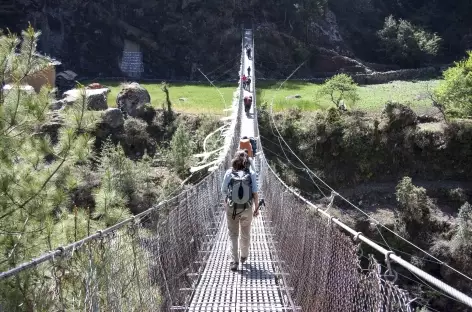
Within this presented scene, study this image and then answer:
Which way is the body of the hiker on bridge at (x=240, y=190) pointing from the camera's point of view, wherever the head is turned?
away from the camera

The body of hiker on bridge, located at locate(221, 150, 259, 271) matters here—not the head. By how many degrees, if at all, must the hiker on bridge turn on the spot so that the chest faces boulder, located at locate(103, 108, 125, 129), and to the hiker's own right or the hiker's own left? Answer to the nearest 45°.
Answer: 0° — they already face it
